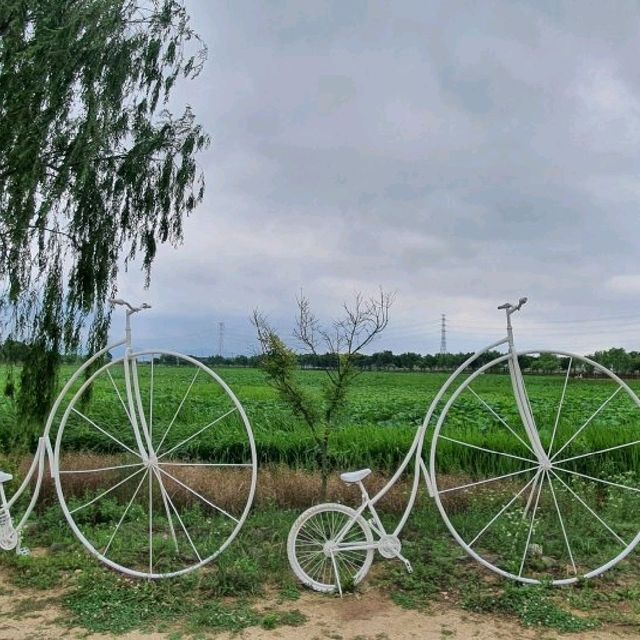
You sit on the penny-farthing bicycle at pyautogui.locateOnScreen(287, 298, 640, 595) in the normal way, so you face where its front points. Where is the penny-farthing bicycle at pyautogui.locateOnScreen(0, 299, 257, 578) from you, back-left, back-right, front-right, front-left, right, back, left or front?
back

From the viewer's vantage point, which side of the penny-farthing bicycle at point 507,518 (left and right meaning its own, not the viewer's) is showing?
right

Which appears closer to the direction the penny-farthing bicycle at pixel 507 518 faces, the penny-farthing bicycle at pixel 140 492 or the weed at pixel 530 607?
the weed

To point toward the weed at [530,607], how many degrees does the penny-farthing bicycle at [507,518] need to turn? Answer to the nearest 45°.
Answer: approximately 90° to its right
